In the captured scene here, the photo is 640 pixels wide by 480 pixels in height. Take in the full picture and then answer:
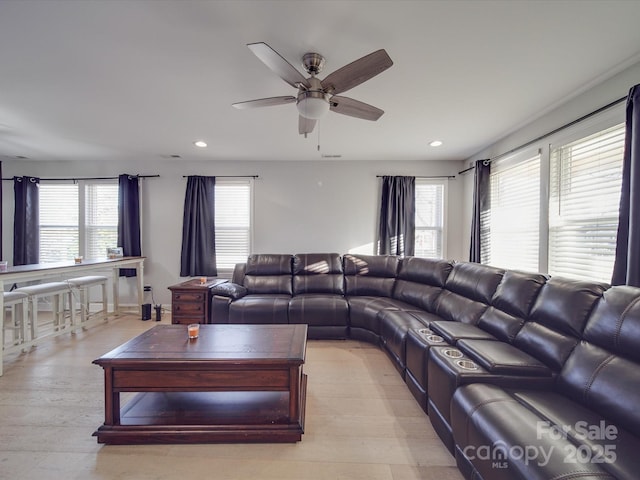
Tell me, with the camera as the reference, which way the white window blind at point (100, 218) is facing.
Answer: facing the viewer

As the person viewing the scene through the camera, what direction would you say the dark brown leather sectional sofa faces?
facing the viewer and to the left of the viewer

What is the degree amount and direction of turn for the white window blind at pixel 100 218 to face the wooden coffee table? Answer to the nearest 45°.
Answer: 0° — it already faces it

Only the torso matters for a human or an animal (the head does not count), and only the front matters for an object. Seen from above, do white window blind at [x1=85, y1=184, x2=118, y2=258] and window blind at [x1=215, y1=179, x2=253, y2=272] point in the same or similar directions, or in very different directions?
same or similar directions

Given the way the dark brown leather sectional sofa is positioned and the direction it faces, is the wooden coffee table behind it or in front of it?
in front

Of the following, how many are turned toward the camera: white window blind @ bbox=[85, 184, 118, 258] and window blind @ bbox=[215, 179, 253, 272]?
2

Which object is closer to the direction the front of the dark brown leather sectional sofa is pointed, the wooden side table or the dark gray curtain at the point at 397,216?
the wooden side table

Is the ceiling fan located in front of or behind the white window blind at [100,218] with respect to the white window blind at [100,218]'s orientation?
in front

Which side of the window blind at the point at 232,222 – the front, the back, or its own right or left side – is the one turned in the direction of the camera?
front

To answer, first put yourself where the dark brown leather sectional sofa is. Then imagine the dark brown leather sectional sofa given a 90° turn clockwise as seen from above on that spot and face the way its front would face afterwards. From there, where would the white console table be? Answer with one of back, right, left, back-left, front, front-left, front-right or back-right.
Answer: front-left

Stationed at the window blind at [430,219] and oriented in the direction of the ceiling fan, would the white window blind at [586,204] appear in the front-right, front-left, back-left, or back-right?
front-left
